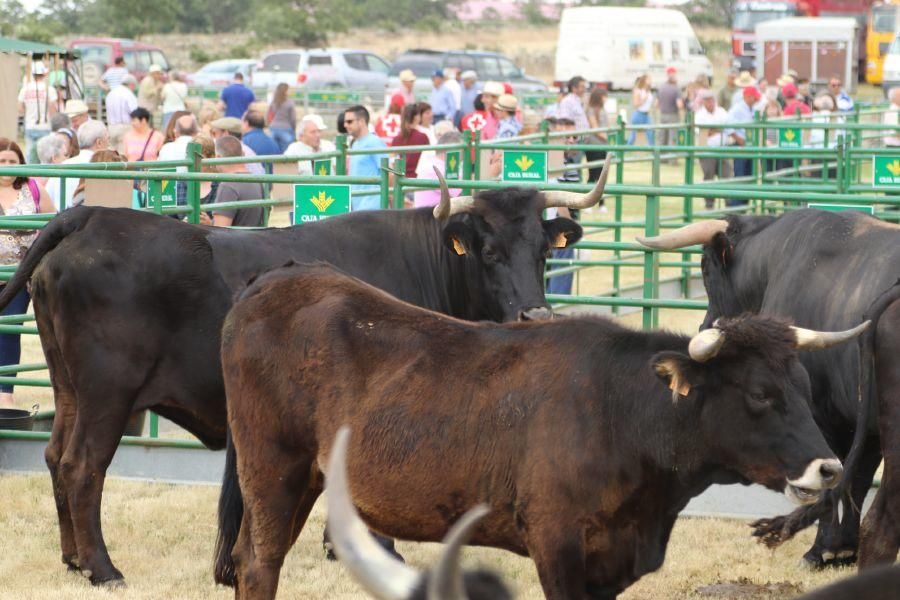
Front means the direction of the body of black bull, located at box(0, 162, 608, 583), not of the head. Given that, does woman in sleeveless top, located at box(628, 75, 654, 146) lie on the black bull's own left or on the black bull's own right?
on the black bull's own left

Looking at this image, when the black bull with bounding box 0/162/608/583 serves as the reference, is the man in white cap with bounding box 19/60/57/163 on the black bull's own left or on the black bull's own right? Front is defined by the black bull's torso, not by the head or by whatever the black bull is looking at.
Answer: on the black bull's own left

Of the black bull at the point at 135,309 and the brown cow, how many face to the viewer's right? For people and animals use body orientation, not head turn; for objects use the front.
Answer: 2

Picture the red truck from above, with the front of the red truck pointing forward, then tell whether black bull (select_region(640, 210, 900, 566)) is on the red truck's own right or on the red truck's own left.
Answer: on the red truck's own left

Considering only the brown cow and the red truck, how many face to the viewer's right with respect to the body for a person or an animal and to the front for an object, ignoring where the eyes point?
1

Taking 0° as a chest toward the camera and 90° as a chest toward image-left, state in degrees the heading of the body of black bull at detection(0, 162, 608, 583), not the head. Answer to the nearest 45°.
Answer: approximately 270°

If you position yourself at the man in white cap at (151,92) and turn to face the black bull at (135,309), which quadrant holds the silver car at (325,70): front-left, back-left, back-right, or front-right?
back-left

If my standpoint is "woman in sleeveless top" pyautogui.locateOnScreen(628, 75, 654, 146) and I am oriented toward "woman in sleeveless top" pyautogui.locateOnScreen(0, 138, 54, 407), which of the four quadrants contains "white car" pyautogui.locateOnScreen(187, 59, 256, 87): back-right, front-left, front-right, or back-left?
back-right

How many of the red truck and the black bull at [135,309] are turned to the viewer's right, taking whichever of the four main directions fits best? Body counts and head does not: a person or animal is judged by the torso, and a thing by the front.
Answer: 1

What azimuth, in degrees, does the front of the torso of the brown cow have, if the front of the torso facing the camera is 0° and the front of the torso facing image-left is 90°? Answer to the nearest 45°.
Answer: approximately 270°

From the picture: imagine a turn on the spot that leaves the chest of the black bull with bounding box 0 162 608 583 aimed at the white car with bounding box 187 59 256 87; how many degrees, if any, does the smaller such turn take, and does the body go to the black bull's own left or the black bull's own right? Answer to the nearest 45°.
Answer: approximately 90° to the black bull's own left

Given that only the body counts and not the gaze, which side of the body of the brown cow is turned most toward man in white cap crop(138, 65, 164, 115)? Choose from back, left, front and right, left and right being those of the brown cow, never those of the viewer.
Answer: left

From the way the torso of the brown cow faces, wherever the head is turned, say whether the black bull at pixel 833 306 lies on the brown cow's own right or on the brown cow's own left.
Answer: on the brown cow's own left

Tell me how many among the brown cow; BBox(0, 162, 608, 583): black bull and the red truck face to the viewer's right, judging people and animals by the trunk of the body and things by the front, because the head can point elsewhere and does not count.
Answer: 2
